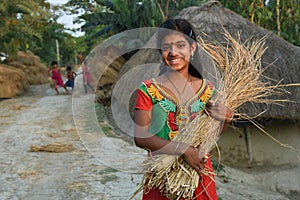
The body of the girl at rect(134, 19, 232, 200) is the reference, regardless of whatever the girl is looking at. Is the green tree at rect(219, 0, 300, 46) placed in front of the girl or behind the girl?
behind

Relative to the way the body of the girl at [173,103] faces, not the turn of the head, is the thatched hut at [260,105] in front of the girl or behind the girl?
behind

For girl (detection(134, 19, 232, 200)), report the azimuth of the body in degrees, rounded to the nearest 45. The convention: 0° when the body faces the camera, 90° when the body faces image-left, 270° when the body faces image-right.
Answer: approximately 0°

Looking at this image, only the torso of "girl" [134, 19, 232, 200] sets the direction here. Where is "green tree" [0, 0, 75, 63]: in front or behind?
behind
